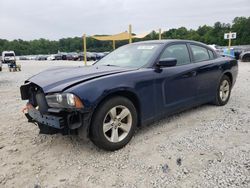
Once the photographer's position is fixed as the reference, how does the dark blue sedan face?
facing the viewer and to the left of the viewer

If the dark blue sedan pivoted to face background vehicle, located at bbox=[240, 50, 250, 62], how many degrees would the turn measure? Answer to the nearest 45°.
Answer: approximately 180°
